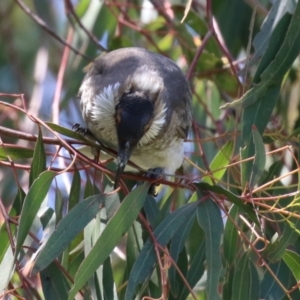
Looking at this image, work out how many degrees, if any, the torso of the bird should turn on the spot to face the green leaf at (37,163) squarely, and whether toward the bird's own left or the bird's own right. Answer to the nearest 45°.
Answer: approximately 45° to the bird's own right

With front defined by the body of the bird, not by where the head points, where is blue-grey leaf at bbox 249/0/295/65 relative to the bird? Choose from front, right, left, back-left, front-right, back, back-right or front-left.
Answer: left

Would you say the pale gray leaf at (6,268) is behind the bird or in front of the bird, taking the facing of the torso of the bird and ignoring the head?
in front

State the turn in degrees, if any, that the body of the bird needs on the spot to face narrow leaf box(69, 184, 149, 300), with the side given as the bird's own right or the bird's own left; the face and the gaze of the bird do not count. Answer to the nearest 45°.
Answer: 0° — it already faces it

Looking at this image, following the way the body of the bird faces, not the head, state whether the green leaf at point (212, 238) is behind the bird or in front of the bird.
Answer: in front

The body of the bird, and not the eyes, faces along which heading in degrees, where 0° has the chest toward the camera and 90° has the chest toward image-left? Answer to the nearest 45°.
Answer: approximately 0°

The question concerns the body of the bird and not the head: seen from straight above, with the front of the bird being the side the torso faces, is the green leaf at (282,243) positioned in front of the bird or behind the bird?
in front
